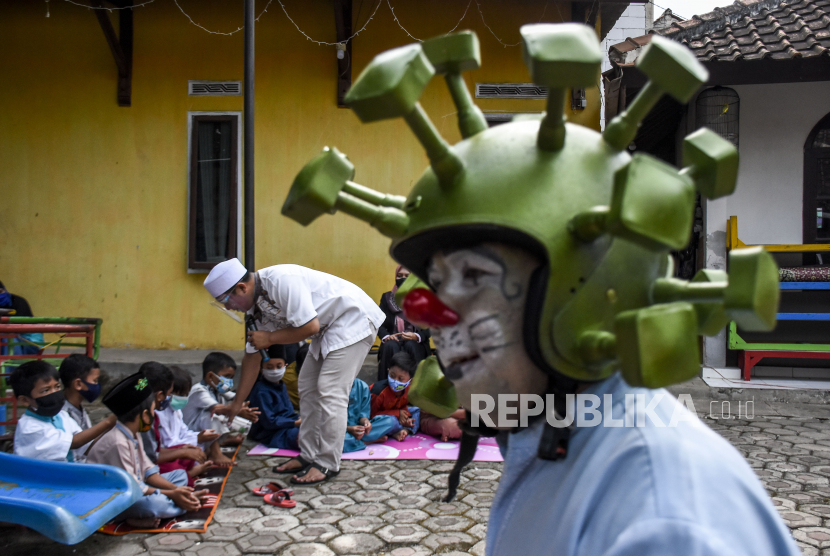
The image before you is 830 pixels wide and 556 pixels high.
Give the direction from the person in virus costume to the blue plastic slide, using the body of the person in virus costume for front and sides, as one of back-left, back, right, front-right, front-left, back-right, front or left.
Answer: front-right

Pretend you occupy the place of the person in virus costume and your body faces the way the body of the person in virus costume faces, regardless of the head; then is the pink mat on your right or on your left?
on your right

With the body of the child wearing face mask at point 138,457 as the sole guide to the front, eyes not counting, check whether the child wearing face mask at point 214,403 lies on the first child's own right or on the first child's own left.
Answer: on the first child's own left

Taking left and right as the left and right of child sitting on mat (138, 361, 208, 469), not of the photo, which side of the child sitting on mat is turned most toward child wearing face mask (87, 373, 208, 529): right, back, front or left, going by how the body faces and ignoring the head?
right

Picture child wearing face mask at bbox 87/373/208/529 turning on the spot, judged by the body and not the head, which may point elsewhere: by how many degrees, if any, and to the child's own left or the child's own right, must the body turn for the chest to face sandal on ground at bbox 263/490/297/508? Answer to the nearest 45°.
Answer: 0° — they already face it

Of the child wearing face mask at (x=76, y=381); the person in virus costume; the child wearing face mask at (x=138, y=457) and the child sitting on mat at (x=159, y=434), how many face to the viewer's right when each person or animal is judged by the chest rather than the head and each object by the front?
3

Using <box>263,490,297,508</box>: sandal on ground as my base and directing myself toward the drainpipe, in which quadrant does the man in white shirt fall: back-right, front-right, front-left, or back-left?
front-right

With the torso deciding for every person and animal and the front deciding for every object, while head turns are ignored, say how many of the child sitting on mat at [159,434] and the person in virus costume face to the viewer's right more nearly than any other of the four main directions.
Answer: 1

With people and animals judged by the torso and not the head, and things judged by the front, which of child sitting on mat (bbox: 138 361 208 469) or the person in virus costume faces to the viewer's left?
the person in virus costume

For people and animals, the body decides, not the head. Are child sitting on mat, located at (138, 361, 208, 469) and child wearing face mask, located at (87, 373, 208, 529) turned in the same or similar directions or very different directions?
same or similar directions

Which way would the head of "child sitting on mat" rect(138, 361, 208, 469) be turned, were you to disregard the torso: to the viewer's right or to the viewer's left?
to the viewer's right

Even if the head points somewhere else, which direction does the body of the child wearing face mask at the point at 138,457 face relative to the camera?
to the viewer's right

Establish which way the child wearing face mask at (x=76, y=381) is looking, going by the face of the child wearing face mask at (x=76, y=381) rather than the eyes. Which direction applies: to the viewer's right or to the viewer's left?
to the viewer's right

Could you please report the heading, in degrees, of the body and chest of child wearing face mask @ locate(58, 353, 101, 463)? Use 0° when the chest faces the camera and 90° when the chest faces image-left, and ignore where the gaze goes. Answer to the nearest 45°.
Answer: approximately 270°

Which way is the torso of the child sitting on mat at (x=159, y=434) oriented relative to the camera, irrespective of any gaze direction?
to the viewer's right

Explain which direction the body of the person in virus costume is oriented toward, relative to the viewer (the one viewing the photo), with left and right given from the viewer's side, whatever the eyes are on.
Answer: facing to the left of the viewer
